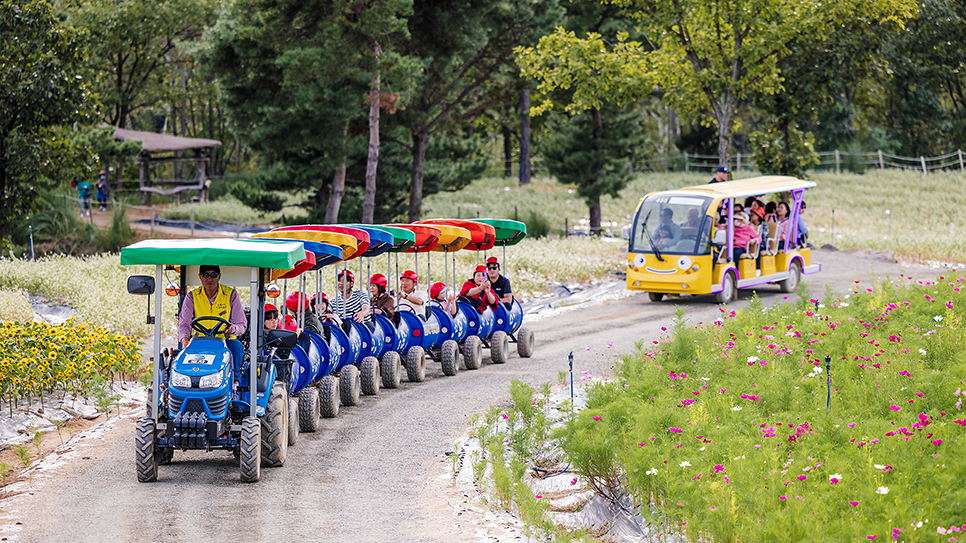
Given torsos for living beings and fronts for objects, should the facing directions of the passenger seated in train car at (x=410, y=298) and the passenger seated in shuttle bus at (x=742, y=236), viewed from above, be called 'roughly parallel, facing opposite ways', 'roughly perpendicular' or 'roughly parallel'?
roughly parallel

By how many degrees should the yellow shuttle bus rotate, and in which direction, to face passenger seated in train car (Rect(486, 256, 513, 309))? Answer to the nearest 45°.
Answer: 0° — it already faces them

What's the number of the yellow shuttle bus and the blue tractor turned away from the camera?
0

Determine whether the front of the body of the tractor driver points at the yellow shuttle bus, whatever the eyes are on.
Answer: no

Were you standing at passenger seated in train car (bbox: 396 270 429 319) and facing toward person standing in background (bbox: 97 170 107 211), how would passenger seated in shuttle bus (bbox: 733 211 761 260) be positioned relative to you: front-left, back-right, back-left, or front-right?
front-right

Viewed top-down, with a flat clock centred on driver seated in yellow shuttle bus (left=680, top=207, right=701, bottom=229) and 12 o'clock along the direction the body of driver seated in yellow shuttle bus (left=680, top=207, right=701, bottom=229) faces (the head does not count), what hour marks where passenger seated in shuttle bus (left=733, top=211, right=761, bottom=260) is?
passenger seated in shuttle bus (left=733, top=211, right=761, bottom=260) is roughly at 6 o'clock from driver seated in yellow shuttle bus (left=680, top=207, right=701, bottom=229).

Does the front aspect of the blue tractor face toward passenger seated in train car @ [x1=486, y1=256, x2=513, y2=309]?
no

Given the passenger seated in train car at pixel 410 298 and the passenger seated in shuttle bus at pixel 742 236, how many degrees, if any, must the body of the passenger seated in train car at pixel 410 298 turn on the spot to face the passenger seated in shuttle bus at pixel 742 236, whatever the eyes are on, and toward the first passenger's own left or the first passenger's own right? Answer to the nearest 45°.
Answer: approximately 180°

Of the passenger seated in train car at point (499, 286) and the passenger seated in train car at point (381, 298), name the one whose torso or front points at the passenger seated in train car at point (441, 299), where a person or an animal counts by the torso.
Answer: the passenger seated in train car at point (499, 286)

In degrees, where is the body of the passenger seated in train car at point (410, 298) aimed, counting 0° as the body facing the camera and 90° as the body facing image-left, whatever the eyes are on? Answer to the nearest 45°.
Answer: approximately 45°

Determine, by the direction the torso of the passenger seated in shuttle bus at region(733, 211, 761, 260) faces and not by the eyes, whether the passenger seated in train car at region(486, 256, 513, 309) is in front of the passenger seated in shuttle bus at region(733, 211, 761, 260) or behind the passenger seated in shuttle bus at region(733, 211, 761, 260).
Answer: in front

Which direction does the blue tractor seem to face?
toward the camera

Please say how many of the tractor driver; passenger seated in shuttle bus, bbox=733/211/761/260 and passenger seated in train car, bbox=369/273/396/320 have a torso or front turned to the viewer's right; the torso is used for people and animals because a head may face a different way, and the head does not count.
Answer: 0

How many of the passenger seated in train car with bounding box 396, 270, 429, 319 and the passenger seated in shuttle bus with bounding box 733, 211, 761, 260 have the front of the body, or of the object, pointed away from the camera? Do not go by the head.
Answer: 0

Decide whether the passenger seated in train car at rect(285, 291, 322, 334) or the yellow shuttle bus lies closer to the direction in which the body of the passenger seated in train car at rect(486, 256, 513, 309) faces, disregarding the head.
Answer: the passenger seated in train car

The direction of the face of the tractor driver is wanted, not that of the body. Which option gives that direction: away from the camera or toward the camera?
toward the camera

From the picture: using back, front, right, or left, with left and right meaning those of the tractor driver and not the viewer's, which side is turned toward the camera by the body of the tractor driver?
front

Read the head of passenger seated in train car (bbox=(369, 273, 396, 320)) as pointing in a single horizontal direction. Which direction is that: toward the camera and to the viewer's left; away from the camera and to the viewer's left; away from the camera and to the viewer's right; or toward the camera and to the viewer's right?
toward the camera and to the viewer's left

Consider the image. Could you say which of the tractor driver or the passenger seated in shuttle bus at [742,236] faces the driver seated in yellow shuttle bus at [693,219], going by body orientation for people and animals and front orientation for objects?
the passenger seated in shuttle bus at [742,236]

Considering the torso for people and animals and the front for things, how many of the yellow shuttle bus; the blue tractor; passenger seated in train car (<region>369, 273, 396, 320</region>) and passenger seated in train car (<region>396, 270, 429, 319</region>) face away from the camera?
0

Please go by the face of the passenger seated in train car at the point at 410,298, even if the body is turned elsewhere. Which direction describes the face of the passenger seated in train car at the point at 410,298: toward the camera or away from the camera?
toward the camera

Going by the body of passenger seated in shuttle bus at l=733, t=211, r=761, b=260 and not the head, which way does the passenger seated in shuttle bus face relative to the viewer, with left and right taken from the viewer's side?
facing the viewer and to the left of the viewer
